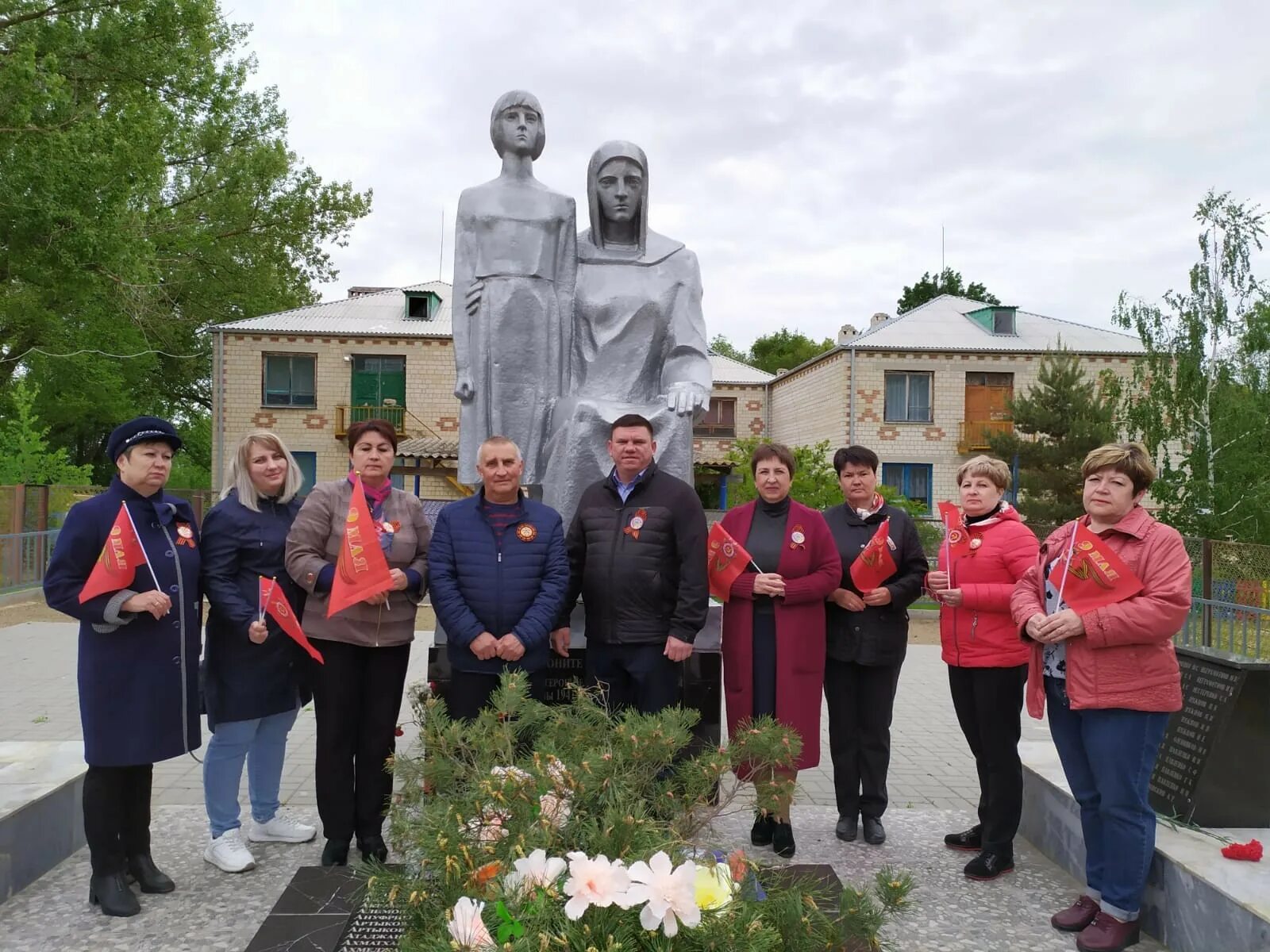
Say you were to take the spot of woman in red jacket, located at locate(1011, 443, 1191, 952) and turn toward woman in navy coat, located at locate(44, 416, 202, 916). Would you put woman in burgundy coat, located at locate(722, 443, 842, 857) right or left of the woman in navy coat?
right

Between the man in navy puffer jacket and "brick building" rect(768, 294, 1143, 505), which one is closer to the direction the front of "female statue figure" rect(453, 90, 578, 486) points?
the man in navy puffer jacket

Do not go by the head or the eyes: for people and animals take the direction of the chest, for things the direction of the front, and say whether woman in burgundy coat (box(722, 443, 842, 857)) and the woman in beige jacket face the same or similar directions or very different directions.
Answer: same or similar directions

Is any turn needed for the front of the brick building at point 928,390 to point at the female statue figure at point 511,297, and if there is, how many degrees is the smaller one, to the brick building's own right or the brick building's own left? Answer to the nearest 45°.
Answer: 0° — it already faces it

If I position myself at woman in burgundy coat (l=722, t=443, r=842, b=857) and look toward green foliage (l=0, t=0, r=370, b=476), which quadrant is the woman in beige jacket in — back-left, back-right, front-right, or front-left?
front-left

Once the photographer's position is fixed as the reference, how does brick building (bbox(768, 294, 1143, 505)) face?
facing the viewer

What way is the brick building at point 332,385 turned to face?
toward the camera

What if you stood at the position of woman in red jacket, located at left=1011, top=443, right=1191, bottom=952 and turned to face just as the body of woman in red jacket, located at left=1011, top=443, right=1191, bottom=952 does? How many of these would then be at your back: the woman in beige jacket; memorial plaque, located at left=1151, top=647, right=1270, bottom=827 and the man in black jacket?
1

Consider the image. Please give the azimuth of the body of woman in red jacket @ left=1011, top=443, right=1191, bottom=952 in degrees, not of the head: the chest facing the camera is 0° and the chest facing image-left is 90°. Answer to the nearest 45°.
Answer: approximately 45°

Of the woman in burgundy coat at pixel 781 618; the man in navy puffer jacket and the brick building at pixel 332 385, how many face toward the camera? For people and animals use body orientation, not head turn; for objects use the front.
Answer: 3

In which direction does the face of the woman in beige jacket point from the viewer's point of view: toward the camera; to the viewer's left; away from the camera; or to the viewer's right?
toward the camera

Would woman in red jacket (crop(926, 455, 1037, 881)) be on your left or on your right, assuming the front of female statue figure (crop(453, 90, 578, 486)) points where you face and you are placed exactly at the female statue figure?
on your left

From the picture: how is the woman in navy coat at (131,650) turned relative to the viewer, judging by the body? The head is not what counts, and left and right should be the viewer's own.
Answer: facing the viewer and to the right of the viewer
